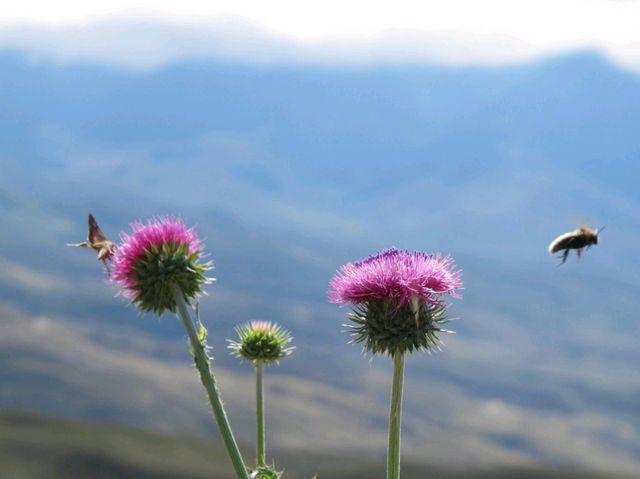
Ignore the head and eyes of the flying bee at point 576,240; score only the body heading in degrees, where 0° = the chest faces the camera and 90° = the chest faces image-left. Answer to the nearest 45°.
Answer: approximately 270°

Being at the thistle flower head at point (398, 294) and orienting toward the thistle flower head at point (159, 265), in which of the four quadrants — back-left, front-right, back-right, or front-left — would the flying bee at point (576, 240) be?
back-right

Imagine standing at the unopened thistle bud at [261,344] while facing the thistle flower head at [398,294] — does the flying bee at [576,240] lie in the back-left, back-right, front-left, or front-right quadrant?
front-left

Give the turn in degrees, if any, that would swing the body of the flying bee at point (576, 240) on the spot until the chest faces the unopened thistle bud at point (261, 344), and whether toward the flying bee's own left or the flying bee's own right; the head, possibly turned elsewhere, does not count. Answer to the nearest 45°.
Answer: approximately 180°

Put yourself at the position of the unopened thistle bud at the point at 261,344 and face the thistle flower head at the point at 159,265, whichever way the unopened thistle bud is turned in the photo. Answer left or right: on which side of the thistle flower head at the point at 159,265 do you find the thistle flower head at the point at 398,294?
left
